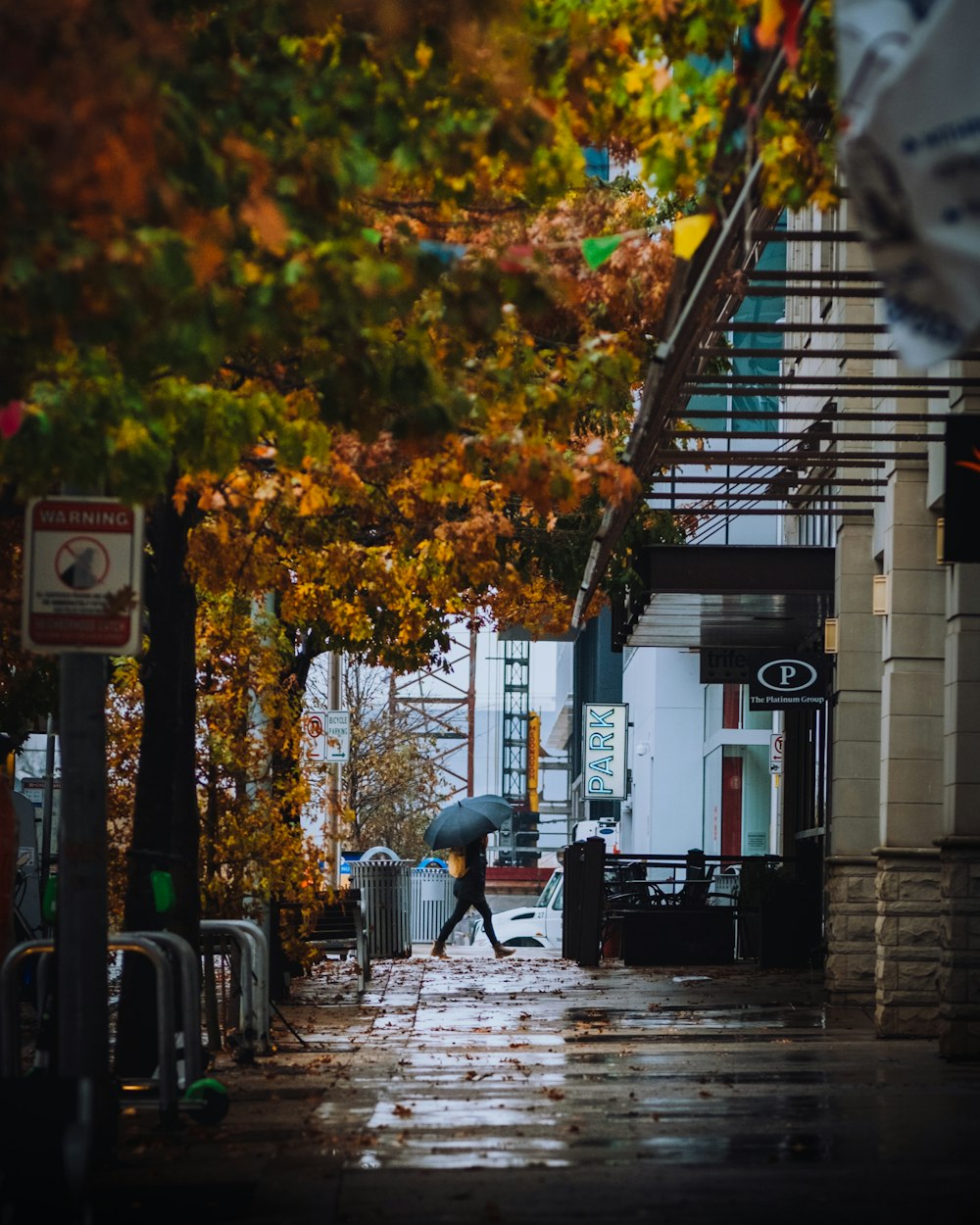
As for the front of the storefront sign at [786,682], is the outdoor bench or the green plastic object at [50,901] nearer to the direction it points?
the green plastic object

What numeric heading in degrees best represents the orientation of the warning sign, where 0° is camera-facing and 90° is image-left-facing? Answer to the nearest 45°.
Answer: approximately 0°

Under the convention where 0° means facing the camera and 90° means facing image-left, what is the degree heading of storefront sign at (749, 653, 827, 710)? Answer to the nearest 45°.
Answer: approximately 0°
